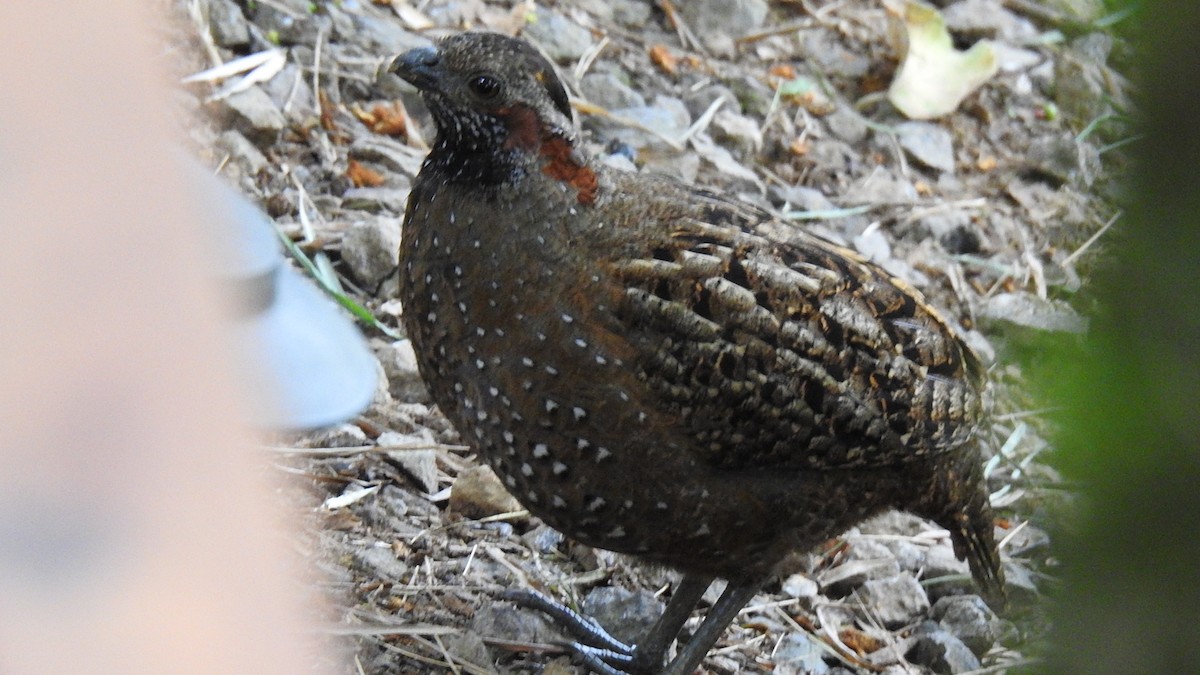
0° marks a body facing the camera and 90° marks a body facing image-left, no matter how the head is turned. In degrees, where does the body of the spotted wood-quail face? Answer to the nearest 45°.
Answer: approximately 90°

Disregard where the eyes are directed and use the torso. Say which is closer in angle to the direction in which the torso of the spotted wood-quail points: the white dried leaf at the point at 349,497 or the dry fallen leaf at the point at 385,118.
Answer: the white dried leaf

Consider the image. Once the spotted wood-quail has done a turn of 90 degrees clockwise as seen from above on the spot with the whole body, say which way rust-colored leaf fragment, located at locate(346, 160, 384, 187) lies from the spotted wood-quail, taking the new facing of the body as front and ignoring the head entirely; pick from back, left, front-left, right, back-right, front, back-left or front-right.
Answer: front-left

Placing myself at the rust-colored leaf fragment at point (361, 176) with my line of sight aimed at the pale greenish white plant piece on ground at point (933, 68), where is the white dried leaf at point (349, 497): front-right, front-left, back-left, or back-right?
back-right

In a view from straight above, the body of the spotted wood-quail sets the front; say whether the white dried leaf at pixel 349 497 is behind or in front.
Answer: in front

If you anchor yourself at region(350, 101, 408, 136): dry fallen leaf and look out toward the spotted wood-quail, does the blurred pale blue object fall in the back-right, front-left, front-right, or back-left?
front-right

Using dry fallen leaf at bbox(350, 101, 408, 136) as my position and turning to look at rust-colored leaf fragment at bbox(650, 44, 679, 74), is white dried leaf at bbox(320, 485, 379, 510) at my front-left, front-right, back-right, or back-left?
back-right

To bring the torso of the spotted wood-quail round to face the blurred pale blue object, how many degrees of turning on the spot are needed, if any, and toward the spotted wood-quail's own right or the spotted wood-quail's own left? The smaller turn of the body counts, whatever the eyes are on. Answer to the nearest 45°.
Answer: approximately 45° to the spotted wood-quail's own left

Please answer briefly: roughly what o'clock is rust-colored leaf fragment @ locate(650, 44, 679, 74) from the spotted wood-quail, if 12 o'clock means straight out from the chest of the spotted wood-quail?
The rust-colored leaf fragment is roughly at 3 o'clock from the spotted wood-quail.

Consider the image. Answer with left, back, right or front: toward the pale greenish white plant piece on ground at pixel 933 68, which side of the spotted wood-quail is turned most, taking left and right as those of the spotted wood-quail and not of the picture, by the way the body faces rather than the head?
right

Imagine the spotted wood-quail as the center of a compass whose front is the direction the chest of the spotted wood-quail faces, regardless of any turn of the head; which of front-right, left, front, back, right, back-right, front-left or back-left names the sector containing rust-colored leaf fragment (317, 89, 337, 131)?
front-right
